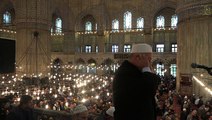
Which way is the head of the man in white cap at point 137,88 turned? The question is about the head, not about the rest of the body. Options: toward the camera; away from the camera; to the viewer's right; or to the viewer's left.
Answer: to the viewer's right

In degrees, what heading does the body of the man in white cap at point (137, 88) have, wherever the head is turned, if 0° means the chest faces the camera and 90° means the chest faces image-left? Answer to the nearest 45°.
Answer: approximately 270°
